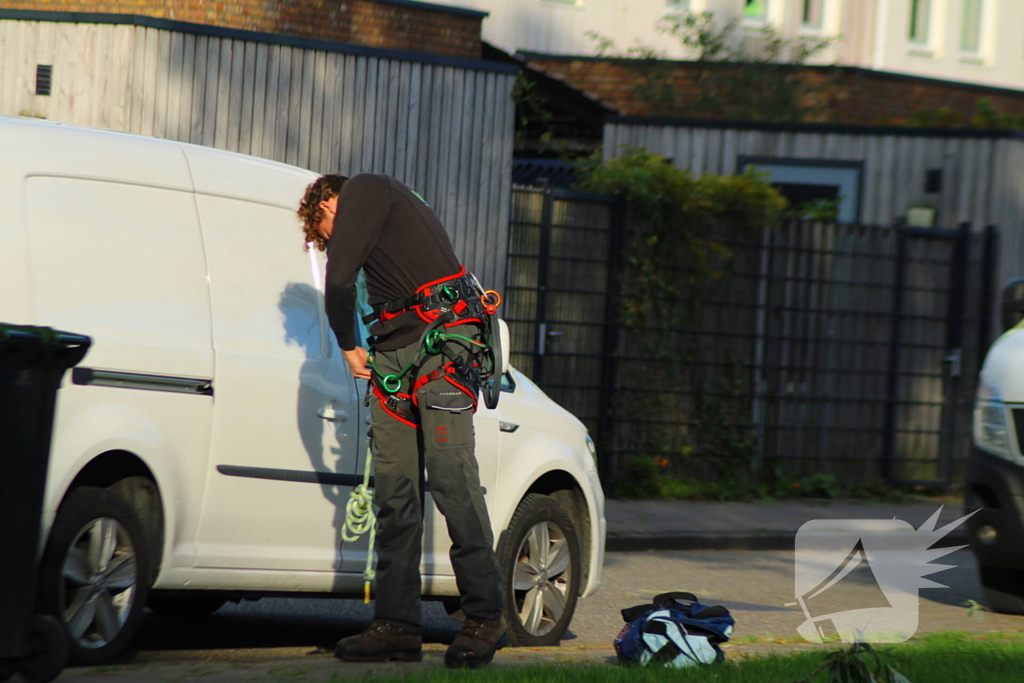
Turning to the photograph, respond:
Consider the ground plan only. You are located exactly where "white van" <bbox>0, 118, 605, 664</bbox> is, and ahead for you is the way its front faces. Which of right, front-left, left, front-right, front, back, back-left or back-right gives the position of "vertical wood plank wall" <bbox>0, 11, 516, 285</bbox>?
front-left

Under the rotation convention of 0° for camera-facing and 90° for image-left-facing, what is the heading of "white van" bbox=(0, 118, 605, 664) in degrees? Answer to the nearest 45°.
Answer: approximately 225°

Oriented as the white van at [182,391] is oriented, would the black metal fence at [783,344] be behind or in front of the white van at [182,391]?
in front

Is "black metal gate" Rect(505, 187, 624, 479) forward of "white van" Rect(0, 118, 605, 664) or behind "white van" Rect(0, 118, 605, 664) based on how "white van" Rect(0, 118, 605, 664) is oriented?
forward
